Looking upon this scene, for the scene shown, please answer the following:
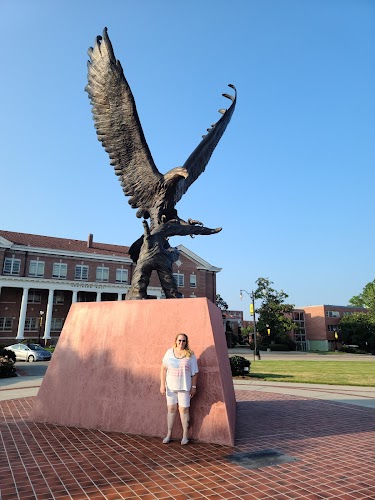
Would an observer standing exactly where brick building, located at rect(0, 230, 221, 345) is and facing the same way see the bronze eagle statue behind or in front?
in front

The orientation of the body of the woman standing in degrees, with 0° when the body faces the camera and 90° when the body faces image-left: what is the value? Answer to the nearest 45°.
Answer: approximately 0°

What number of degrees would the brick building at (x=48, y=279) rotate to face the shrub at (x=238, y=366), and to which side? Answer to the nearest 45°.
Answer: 0° — it already faces it

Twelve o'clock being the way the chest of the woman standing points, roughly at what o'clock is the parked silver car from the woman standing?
The parked silver car is roughly at 5 o'clock from the woman standing.
